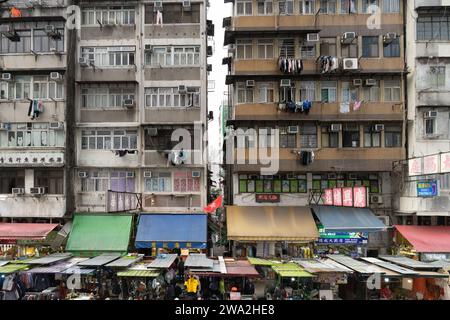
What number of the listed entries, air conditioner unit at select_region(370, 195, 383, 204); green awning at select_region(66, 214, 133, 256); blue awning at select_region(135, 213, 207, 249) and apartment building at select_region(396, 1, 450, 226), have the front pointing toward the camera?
4

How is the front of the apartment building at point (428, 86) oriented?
toward the camera

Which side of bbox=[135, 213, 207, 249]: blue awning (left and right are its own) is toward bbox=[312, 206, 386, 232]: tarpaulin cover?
left

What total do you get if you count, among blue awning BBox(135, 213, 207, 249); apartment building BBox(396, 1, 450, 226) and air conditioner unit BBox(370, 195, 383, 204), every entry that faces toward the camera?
3

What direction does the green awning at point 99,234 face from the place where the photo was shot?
facing the viewer

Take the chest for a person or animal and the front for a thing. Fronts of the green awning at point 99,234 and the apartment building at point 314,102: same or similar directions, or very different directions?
same or similar directions

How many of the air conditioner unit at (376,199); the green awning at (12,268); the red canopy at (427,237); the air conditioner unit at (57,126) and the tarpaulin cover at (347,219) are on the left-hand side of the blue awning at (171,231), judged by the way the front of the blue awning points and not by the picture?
3

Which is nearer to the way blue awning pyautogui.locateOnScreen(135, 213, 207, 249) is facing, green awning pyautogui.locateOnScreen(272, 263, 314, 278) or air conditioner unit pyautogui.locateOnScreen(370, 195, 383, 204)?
the green awning

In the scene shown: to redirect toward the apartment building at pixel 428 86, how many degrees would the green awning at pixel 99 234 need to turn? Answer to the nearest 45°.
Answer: approximately 90° to its left

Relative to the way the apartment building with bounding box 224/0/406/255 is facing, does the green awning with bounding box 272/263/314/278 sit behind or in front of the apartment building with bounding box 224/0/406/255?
in front

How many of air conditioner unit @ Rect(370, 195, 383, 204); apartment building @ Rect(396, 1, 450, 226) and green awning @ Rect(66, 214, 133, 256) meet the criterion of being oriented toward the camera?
3

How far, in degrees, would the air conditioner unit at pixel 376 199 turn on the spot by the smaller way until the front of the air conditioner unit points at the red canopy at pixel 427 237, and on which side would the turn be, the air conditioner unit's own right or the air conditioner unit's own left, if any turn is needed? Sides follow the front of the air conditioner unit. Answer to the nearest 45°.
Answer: approximately 45° to the air conditioner unit's own left

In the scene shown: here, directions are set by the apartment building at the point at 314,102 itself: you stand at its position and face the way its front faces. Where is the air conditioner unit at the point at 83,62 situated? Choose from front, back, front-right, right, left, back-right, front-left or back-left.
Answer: right
